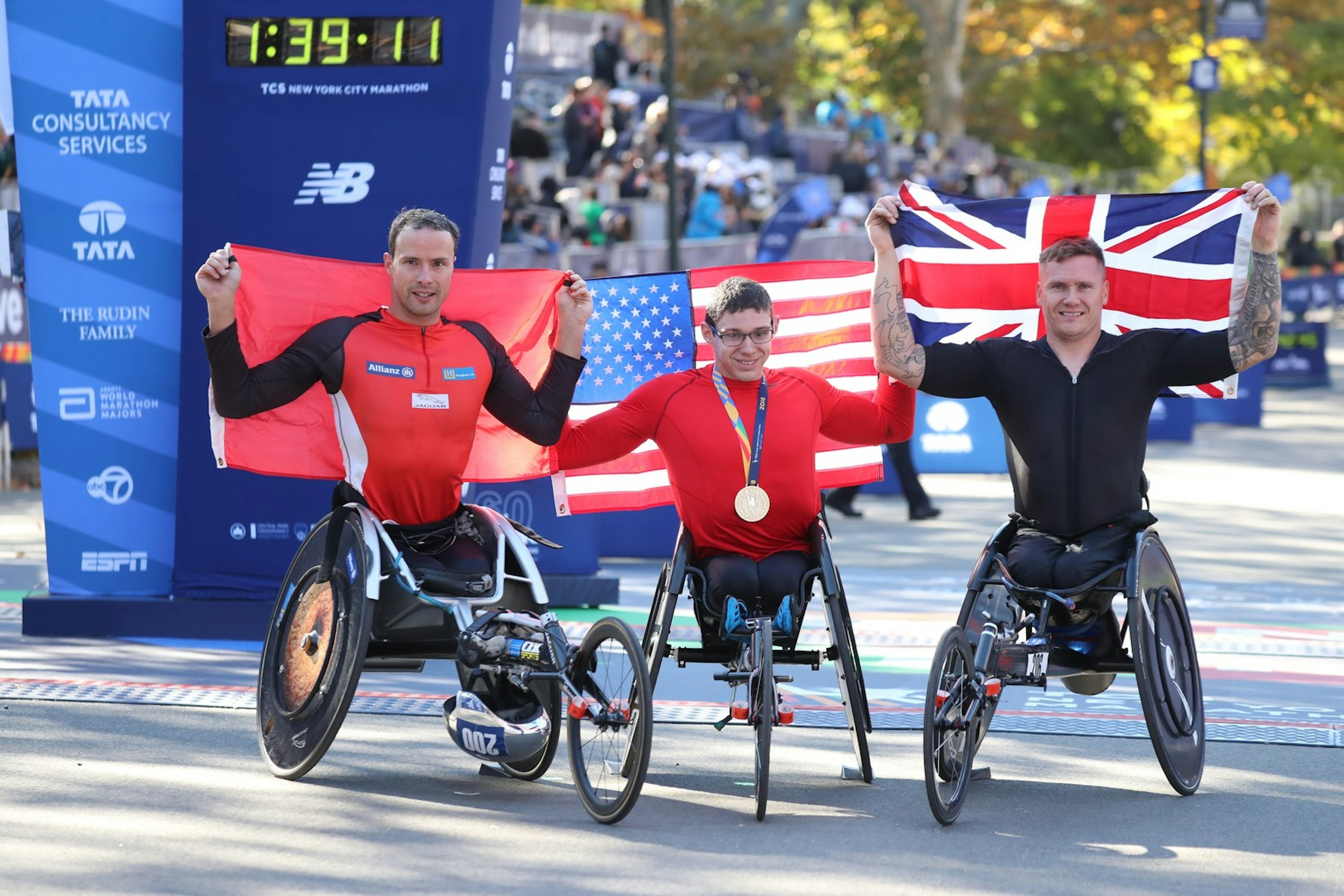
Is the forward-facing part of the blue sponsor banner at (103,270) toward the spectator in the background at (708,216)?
no

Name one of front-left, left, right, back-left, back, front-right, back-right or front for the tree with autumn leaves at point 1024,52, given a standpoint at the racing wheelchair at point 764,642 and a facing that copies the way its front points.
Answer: back

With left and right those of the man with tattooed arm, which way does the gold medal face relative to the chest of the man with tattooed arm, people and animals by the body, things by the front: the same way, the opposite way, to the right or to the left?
the same way

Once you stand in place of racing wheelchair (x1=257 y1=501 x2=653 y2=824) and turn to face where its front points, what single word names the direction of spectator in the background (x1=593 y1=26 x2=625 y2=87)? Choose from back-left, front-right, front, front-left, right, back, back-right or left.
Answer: back-left

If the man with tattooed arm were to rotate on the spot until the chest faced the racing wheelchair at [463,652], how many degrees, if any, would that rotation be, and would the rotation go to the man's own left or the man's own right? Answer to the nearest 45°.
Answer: approximately 45° to the man's own right

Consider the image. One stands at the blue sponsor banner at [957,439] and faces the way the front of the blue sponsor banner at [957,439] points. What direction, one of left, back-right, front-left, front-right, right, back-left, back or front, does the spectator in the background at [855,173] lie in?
back

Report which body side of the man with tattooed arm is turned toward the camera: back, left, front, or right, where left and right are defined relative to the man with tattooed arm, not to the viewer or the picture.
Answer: front

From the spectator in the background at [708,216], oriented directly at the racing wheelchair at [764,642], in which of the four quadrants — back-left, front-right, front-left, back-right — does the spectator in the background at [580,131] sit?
back-right

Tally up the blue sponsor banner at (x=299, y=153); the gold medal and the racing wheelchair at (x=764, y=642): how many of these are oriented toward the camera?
3

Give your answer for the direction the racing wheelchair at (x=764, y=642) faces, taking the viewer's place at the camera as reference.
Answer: facing the viewer

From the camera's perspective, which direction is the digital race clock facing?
toward the camera

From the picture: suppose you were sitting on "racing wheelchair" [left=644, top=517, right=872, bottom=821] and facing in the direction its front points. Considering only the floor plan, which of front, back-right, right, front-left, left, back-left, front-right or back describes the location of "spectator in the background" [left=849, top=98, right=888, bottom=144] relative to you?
back

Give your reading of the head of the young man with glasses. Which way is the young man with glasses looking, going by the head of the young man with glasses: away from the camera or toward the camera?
toward the camera

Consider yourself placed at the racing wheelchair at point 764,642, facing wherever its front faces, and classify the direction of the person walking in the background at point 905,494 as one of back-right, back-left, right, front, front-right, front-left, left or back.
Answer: back

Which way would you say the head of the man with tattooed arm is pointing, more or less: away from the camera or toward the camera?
toward the camera

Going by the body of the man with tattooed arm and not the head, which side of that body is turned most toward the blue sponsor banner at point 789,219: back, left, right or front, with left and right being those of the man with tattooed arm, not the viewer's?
back

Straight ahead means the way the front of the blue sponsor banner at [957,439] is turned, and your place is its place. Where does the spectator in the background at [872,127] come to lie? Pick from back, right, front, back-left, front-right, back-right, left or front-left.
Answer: back

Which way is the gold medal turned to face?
toward the camera
